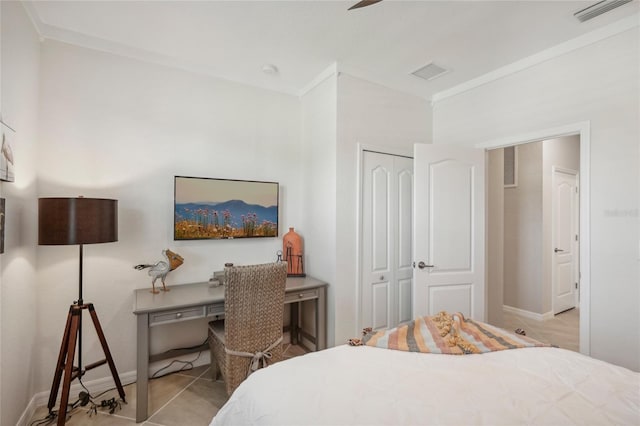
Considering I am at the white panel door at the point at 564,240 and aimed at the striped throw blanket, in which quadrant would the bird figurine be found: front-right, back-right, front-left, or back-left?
front-right

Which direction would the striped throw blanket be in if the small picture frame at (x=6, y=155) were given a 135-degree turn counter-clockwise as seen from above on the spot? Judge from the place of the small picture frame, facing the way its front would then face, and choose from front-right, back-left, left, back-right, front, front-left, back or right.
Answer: back

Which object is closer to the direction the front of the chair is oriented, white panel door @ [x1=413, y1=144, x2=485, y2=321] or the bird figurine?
the bird figurine

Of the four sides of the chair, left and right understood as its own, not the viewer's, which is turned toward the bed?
back

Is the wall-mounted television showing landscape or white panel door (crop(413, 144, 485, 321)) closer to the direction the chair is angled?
the wall-mounted television showing landscape

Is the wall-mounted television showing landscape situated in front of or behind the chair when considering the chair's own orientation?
in front

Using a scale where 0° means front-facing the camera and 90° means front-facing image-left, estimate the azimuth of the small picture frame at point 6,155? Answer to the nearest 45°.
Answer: approximately 270°

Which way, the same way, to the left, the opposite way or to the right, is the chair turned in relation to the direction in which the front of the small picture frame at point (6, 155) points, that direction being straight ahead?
to the left

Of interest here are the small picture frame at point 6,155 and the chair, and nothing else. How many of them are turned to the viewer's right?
1

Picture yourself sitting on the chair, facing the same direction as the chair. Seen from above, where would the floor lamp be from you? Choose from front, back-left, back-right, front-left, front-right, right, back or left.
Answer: front-left

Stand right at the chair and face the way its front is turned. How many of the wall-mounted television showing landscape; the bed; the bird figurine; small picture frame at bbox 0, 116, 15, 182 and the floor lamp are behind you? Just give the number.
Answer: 1

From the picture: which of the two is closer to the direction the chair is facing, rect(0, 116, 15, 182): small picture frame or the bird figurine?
the bird figurine

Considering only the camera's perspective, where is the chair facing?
facing away from the viewer and to the left of the viewer
